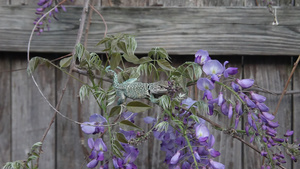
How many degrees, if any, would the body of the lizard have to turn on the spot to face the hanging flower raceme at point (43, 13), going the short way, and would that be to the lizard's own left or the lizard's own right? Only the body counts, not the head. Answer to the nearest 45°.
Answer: approximately 135° to the lizard's own left

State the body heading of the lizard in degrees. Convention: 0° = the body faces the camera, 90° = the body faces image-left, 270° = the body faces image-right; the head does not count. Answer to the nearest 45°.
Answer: approximately 270°
